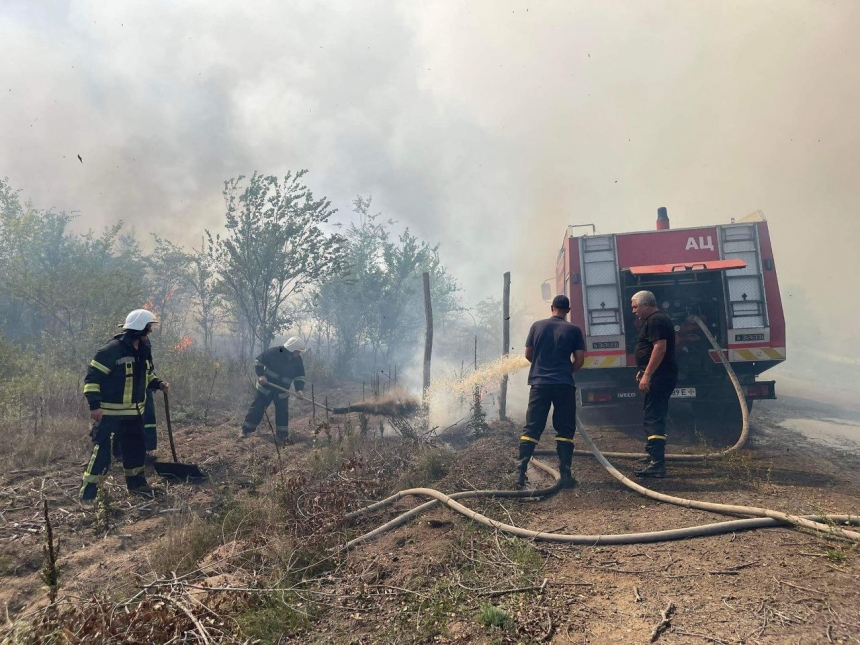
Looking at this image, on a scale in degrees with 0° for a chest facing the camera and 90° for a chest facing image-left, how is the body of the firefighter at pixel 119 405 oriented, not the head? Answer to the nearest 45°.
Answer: approximately 315°

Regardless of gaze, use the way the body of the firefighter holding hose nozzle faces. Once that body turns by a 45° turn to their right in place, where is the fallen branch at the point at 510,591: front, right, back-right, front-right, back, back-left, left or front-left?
back-right

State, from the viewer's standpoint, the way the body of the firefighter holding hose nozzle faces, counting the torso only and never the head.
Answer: away from the camera

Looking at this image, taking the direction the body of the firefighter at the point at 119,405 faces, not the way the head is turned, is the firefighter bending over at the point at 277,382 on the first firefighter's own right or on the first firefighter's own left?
on the first firefighter's own left

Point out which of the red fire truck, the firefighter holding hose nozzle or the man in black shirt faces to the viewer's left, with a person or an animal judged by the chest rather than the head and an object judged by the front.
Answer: the man in black shirt

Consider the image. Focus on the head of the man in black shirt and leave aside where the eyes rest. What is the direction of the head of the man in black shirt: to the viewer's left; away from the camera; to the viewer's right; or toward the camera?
to the viewer's left

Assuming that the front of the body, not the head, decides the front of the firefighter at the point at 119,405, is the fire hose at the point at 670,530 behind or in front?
in front

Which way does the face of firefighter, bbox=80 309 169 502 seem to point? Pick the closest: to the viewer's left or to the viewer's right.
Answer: to the viewer's right

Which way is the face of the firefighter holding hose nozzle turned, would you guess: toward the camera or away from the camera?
away from the camera

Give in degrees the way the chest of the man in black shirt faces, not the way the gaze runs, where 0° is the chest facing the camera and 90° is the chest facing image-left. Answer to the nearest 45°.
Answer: approximately 90°

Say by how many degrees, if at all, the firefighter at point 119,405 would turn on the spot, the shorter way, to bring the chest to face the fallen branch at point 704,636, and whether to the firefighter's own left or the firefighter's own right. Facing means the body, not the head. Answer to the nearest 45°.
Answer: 0° — they already face it

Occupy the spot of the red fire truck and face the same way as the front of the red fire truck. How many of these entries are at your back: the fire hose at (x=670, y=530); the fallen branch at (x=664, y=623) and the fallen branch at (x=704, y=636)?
3

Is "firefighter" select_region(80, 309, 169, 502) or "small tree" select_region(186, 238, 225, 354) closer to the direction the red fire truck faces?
the small tree

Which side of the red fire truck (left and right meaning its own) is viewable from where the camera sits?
back

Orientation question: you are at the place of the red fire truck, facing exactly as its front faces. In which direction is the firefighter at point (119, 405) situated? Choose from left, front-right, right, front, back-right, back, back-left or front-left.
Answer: back-left

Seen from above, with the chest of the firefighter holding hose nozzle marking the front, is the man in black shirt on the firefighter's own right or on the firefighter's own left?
on the firefighter's own right
